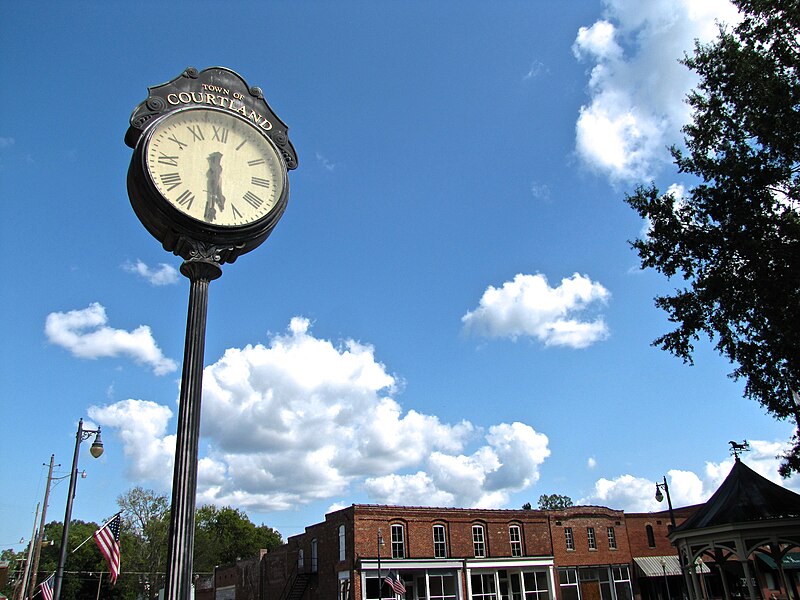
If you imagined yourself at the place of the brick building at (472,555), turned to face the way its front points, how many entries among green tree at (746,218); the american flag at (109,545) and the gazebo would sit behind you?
0

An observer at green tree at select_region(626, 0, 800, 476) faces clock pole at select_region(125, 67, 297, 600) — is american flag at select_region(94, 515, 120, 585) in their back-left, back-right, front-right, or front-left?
front-right

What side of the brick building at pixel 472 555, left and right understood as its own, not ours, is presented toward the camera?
front

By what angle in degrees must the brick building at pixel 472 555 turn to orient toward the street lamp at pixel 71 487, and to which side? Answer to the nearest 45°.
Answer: approximately 45° to its right

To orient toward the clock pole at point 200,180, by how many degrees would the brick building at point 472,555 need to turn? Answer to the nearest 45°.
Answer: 0° — it already faces it

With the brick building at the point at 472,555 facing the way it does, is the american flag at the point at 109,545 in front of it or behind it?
in front

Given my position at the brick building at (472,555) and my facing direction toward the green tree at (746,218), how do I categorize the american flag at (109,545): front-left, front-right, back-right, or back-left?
front-right

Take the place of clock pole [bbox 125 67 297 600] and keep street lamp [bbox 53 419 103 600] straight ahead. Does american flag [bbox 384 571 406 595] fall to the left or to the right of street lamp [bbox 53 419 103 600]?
right

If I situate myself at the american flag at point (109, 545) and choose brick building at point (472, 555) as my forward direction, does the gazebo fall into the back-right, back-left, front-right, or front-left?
front-right

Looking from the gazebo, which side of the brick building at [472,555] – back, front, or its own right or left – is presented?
front

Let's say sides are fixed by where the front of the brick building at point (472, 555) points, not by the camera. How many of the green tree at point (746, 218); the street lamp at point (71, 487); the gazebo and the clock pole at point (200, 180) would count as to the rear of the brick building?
0
